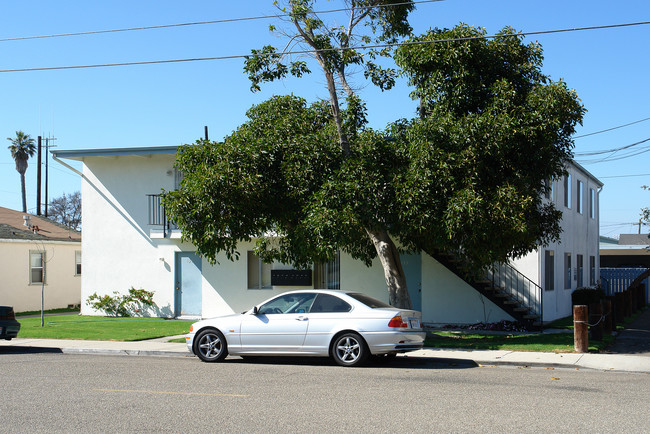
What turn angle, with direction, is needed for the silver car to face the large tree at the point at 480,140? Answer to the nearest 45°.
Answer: approximately 135° to its right

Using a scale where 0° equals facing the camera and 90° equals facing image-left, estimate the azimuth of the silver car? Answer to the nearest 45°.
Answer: approximately 90°

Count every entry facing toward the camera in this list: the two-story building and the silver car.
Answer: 1

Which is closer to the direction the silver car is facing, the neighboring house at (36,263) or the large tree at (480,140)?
the neighboring house

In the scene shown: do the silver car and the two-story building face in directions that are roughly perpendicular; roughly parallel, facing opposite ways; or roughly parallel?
roughly perpendicular

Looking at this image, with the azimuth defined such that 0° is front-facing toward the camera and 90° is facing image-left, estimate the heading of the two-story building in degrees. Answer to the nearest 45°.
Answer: approximately 0°

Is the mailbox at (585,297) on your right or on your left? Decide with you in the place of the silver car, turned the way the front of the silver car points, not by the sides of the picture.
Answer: on your right
